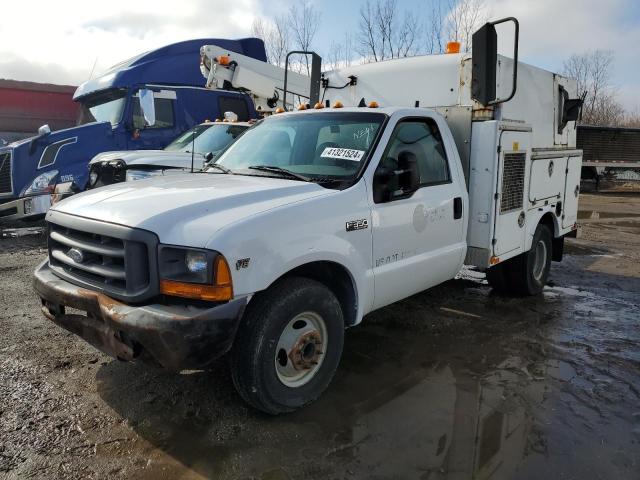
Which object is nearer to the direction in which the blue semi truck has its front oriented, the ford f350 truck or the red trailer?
the ford f350 truck

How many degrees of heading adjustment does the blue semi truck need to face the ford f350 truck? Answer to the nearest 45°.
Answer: approximately 45° to its left

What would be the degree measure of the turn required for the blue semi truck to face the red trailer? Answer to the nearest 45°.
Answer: approximately 135° to its right

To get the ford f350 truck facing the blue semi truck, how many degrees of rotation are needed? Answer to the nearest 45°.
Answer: approximately 90° to its right

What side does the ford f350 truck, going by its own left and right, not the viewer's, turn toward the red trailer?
right

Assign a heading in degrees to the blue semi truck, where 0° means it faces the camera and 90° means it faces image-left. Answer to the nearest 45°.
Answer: approximately 45°
